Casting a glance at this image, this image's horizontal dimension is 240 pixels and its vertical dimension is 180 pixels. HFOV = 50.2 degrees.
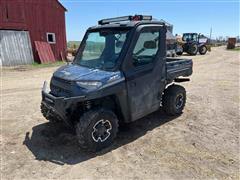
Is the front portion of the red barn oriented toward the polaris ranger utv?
yes

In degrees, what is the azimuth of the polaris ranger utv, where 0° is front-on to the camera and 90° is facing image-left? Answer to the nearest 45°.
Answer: approximately 45°

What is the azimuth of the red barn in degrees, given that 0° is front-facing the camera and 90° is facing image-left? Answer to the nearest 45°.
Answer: approximately 0°

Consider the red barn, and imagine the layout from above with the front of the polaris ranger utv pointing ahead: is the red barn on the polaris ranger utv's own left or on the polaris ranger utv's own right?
on the polaris ranger utv's own right
